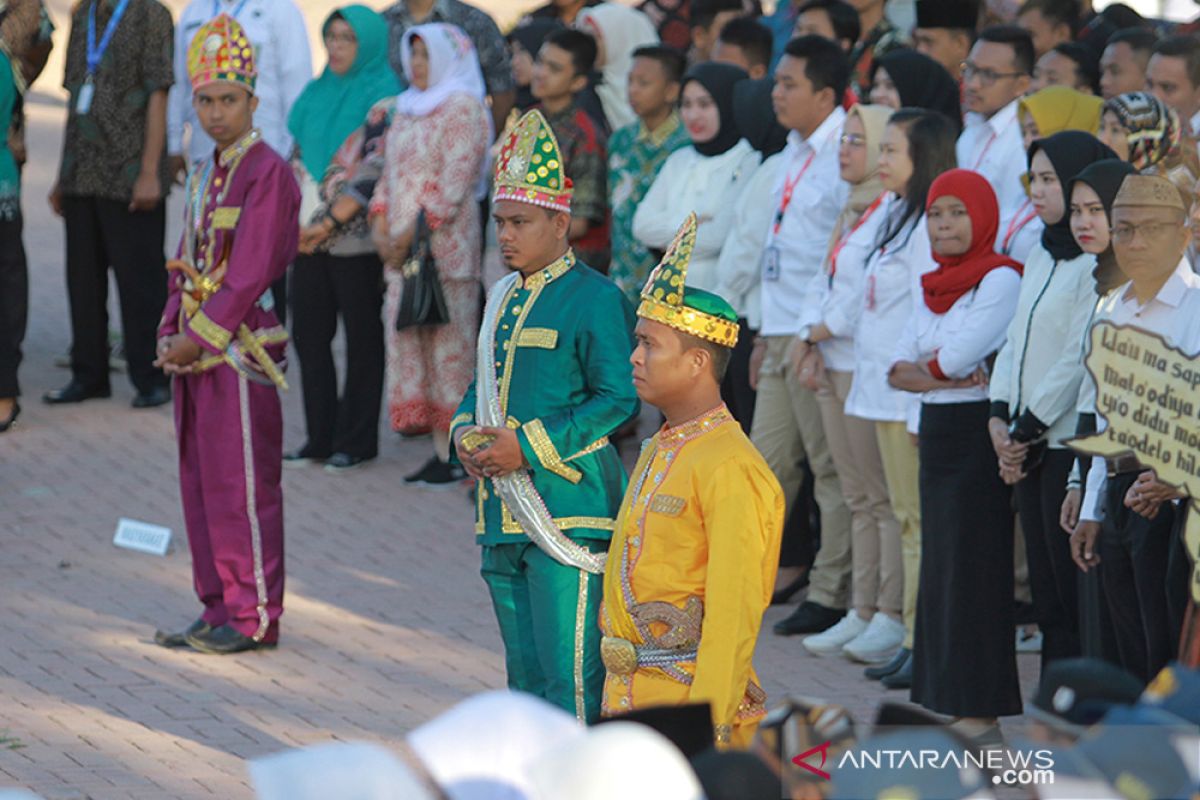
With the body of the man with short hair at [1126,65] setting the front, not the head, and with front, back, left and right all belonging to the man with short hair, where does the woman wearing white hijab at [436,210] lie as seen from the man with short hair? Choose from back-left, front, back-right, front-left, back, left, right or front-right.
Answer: front-right

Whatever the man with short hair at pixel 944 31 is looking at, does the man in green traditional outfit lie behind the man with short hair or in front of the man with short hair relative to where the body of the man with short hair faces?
in front

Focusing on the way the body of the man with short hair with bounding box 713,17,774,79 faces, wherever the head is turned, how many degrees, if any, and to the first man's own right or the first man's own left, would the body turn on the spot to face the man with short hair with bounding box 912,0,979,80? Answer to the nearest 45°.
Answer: approximately 90° to the first man's own left

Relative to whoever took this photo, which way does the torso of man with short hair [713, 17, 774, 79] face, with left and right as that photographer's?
facing the viewer and to the left of the viewer

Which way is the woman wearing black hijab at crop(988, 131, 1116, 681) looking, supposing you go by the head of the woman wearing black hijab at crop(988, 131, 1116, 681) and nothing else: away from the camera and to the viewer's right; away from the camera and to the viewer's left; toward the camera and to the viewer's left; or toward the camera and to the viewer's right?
toward the camera and to the viewer's left

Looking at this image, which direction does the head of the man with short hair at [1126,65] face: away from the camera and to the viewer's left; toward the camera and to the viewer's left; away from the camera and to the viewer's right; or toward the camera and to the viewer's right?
toward the camera and to the viewer's left

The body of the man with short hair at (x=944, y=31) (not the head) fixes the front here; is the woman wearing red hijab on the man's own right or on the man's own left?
on the man's own left

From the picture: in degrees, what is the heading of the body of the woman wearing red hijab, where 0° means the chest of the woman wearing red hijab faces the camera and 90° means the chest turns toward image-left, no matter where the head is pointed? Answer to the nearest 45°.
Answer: approximately 45°

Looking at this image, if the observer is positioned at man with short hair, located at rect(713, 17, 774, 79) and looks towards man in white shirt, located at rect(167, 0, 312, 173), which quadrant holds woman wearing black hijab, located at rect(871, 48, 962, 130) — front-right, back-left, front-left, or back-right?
back-left

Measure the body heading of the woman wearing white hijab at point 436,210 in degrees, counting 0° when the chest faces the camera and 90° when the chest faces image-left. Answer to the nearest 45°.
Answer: approximately 45°

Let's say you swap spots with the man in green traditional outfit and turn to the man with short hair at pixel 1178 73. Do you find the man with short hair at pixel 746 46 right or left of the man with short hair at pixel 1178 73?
left

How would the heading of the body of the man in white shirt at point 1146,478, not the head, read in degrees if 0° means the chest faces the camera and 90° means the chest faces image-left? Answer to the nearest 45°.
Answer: approximately 45°

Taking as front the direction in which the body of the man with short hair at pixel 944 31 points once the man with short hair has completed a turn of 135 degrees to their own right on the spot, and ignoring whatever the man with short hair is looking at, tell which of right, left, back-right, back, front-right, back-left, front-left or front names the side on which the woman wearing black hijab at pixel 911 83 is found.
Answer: back

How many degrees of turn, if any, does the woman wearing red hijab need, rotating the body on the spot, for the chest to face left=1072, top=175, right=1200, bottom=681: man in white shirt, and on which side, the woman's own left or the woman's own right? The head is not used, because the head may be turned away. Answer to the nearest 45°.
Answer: approximately 90° to the woman's own left

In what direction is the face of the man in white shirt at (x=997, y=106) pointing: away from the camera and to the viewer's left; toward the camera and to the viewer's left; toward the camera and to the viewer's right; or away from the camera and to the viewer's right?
toward the camera and to the viewer's left

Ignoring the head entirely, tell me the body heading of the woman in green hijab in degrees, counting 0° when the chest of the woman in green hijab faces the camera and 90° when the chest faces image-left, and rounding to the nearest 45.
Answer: approximately 45°

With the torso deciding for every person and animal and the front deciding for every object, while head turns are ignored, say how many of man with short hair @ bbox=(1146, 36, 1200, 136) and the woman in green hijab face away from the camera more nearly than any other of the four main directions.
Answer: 0
